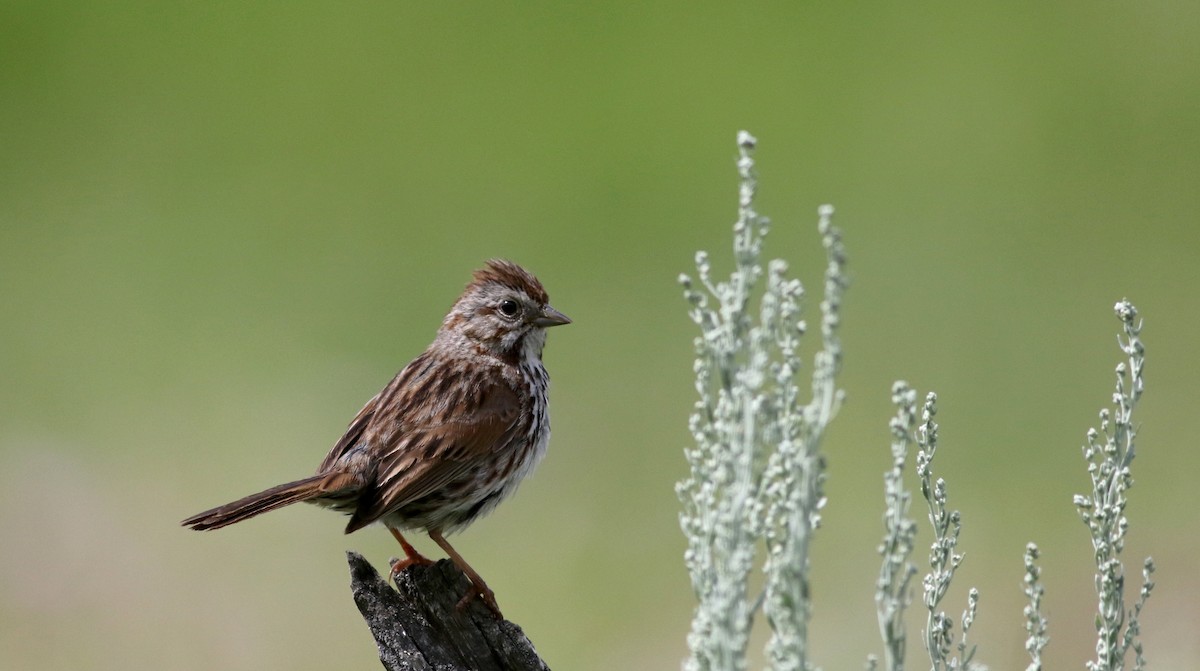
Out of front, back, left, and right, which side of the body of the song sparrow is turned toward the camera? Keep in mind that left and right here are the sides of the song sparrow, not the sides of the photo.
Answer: right
